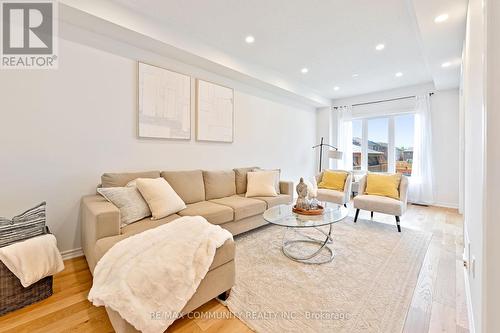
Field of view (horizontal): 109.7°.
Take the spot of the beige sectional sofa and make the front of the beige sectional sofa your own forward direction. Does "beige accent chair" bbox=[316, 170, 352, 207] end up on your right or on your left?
on your left

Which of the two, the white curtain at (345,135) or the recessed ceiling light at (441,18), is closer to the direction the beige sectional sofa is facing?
the recessed ceiling light

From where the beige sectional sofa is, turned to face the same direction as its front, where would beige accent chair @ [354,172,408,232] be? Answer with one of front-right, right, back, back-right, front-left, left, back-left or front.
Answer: front-left

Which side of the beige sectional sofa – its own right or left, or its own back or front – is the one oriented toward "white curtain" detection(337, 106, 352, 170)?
left

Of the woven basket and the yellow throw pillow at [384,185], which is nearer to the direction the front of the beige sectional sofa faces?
the yellow throw pillow

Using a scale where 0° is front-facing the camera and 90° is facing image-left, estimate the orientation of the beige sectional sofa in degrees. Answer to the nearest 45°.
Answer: approximately 315°

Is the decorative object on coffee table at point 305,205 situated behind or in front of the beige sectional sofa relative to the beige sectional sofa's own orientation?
in front

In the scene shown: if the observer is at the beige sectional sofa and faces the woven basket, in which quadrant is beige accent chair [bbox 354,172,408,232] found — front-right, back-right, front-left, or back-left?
back-left

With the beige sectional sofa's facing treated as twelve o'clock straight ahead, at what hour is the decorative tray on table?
The decorative tray on table is roughly at 11 o'clock from the beige sectional sofa.

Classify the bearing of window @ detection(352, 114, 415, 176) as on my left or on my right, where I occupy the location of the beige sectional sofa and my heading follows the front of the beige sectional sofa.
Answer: on my left

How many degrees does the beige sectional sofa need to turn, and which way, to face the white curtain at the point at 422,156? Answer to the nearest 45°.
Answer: approximately 45° to its left
